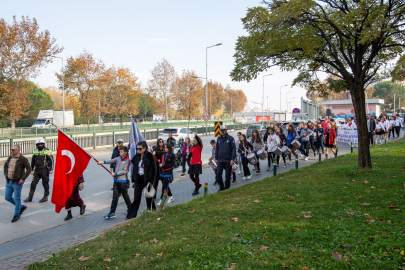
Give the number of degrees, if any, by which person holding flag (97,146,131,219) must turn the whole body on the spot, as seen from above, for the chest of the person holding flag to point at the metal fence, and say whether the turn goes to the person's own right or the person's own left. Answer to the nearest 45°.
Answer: approximately 135° to the person's own right

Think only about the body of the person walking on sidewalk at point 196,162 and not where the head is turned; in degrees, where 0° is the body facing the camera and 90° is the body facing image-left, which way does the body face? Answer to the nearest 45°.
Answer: approximately 45°

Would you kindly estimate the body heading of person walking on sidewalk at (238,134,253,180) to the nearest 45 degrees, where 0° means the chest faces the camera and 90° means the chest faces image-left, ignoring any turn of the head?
approximately 45°

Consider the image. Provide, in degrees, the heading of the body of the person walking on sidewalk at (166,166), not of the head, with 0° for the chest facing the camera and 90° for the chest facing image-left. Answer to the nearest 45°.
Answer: approximately 45°
